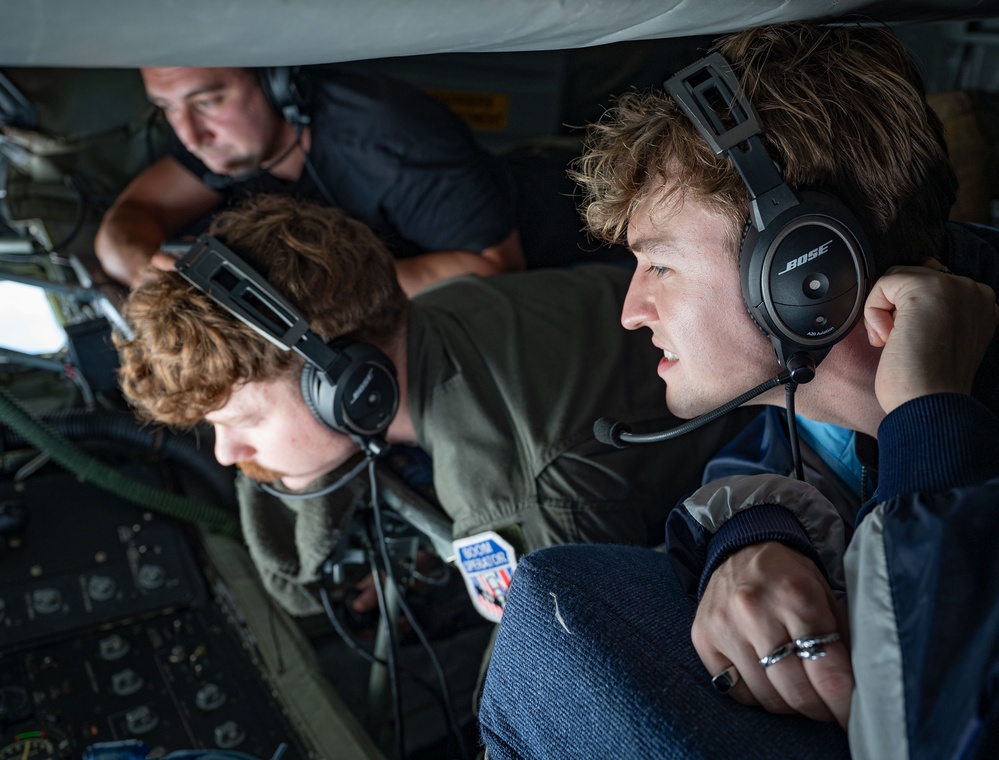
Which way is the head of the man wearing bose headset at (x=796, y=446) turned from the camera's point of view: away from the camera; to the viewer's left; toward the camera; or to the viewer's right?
to the viewer's left

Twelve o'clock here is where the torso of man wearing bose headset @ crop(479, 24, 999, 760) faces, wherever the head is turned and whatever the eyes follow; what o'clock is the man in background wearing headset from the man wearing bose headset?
The man in background wearing headset is roughly at 2 o'clock from the man wearing bose headset.

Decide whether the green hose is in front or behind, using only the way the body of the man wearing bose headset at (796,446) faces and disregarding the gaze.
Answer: in front

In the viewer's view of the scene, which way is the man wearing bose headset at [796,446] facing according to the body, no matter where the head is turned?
to the viewer's left
